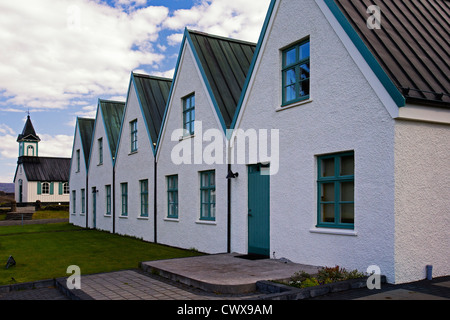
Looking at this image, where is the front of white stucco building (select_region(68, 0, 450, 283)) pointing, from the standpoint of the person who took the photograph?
facing the viewer and to the left of the viewer

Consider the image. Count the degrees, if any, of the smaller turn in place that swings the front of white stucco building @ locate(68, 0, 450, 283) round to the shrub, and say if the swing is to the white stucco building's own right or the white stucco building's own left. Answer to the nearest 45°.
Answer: approximately 45° to the white stucco building's own left

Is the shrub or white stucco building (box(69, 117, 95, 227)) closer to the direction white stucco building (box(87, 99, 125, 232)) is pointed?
the shrub

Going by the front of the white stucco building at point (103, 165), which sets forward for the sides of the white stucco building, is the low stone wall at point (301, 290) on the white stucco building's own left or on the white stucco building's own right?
on the white stucco building's own left

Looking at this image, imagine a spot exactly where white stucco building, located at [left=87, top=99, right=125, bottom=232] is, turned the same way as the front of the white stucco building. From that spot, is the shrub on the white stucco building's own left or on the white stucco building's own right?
on the white stucco building's own left

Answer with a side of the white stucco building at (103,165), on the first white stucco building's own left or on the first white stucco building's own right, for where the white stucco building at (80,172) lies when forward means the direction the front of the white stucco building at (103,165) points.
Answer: on the first white stucco building's own right
